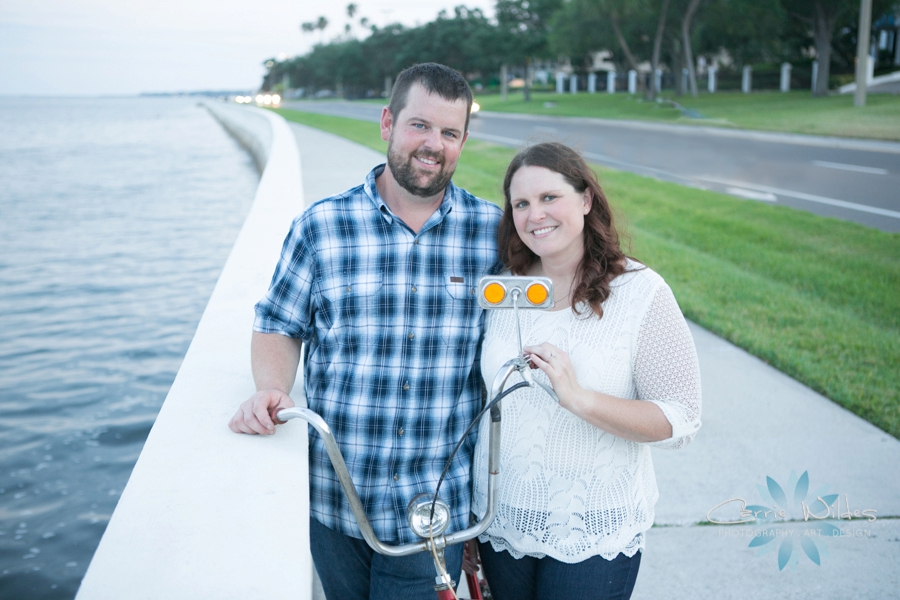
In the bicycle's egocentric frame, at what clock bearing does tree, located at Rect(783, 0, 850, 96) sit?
The tree is roughly at 7 o'clock from the bicycle.

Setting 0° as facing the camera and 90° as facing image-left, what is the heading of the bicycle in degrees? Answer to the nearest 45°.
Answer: approximately 0°

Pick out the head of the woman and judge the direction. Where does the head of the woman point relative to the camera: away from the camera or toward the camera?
toward the camera

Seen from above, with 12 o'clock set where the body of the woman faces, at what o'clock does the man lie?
The man is roughly at 2 o'clock from the woman.

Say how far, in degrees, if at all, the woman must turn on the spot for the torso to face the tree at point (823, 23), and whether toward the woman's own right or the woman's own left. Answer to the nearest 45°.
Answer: approximately 135° to the woman's own right

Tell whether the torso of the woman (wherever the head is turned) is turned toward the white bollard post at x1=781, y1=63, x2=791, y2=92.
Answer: no

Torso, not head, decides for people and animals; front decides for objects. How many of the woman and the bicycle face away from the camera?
0

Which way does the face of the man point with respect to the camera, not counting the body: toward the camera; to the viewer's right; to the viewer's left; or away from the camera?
toward the camera

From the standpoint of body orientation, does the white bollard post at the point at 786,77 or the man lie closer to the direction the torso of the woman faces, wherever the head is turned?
the man

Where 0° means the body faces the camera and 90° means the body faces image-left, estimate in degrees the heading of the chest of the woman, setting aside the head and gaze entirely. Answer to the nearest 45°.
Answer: approximately 45°
